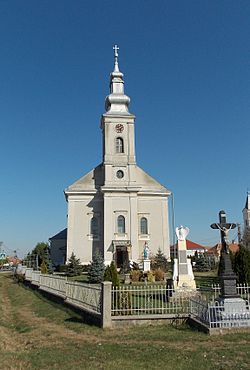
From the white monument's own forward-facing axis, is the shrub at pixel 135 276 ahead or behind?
behind

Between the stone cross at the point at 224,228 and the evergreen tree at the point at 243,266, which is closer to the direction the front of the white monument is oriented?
the stone cross

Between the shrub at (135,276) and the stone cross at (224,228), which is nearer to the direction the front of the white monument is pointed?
the stone cross

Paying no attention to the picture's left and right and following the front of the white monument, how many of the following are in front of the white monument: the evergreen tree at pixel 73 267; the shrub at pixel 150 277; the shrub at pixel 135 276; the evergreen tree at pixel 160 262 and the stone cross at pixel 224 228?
1

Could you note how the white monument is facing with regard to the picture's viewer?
facing the viewer

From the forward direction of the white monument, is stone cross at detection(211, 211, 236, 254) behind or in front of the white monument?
in front

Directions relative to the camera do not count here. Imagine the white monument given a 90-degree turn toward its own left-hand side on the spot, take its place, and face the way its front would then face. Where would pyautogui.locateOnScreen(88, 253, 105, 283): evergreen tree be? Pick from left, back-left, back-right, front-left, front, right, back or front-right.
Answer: back-left

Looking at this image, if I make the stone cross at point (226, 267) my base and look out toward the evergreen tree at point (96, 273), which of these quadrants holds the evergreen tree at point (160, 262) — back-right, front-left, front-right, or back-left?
front-right

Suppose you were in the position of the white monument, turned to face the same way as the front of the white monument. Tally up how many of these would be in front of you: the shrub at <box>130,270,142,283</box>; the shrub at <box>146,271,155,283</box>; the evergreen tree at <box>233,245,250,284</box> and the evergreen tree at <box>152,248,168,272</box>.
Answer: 0

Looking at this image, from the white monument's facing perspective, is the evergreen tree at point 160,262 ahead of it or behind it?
behind

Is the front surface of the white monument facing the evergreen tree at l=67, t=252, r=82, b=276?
no
